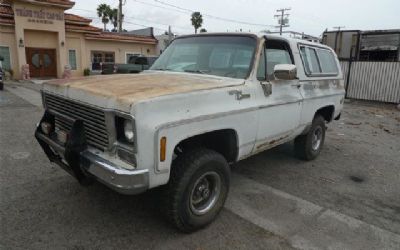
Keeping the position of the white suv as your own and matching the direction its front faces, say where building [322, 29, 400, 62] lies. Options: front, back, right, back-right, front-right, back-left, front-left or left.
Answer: back

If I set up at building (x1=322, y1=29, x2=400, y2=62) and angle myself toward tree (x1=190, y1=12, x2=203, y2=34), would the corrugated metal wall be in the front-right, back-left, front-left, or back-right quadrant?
back-left

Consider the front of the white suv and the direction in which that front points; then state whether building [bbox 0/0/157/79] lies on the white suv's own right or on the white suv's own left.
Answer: on the white suv's own right

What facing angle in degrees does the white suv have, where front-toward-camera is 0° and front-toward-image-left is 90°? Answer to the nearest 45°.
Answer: approximately 45°

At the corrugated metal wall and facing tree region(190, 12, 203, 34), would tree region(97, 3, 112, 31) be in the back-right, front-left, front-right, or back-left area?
front-left

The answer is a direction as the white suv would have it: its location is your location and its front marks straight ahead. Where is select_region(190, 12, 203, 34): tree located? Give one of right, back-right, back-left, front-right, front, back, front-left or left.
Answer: back-right

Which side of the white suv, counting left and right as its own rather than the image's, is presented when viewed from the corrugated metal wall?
back

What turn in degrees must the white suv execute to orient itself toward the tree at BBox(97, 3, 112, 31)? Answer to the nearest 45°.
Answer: approximately 135° to its right
